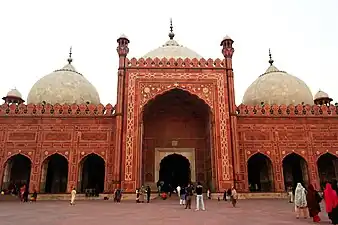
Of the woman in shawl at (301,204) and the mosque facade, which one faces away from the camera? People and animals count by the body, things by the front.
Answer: the woman in shawl

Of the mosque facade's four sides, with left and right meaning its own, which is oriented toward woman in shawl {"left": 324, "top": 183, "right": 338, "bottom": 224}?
front

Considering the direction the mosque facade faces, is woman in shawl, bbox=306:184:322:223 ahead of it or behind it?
ahead

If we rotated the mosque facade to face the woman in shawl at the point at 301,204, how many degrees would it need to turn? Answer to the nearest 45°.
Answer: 0° — it already faces them

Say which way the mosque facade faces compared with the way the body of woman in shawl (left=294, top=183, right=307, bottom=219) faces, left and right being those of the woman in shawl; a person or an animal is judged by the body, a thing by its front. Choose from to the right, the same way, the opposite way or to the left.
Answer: the opposite way

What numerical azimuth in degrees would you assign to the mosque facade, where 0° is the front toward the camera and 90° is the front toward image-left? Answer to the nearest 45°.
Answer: approximately 0°

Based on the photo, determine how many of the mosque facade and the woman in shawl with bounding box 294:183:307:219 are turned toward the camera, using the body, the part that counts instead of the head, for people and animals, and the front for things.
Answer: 1

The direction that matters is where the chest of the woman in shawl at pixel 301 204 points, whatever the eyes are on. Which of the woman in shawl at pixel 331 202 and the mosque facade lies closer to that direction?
the mosque facade

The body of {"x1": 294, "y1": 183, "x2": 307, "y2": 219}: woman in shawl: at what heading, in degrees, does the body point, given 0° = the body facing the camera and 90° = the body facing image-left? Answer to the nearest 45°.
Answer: approximately 180°

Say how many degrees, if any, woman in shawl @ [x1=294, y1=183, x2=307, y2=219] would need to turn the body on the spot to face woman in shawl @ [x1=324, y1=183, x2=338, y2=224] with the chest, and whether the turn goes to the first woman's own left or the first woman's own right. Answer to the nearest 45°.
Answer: approximately 135° to the first woman's own right
